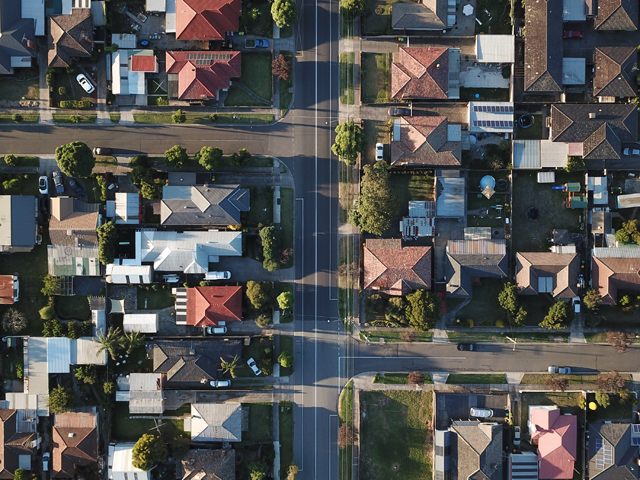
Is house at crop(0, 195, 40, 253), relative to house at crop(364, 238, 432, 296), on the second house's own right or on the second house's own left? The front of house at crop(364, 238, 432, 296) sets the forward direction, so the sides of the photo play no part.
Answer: on the second house's own right
